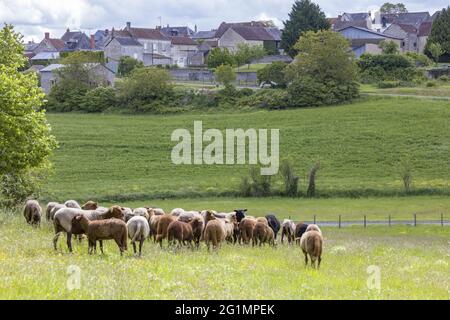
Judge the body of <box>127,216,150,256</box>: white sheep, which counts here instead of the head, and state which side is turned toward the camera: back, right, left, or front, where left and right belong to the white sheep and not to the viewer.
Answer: back

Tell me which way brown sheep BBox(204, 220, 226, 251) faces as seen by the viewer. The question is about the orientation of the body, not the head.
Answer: away from the camera

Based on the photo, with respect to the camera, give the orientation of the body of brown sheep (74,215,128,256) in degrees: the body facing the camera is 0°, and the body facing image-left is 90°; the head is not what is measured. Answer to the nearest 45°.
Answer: approximately 90°

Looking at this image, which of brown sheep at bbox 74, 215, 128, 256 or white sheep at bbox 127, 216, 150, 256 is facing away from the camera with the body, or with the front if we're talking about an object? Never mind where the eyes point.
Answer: the white sheep

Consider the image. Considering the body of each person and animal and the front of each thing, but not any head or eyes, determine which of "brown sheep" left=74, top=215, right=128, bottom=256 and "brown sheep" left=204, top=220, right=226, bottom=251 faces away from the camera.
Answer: "brown sheep" left=204, top=220, right=226, bottom=251

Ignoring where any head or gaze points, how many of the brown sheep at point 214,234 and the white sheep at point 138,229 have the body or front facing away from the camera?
2

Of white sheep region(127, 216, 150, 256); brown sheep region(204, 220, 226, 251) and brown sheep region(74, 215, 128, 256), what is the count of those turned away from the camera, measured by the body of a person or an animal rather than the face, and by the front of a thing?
2

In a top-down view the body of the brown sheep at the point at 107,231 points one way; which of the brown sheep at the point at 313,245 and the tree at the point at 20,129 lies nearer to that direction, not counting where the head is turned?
the tree

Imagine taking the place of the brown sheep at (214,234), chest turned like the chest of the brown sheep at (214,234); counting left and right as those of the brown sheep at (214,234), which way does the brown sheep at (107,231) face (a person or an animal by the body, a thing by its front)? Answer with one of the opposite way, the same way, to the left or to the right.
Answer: to the left

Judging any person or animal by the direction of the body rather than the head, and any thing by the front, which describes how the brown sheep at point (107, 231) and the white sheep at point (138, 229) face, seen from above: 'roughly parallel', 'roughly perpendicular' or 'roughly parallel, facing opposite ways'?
roughly perpendicular

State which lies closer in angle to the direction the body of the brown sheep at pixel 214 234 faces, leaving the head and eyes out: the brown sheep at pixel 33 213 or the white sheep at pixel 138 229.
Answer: the brown sheep
